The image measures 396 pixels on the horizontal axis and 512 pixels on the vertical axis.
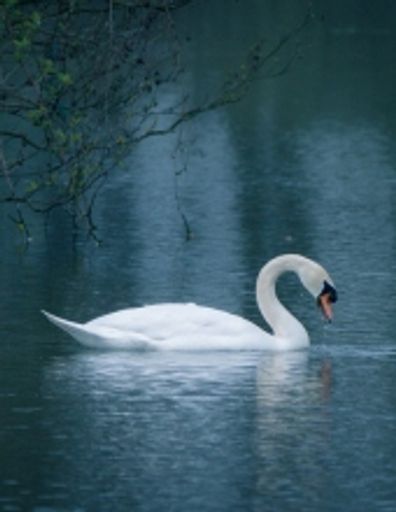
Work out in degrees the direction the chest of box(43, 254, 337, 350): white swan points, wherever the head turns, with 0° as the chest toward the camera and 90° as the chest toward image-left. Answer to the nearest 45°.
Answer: approximately 270°
